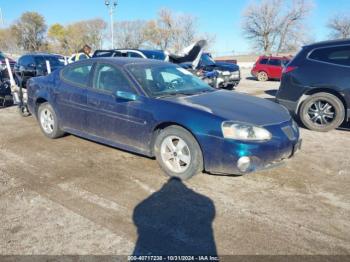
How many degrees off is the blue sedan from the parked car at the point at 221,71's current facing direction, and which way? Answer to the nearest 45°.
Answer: approximately 45° to its right

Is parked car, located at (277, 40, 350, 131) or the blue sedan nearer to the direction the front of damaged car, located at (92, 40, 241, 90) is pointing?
the parked car

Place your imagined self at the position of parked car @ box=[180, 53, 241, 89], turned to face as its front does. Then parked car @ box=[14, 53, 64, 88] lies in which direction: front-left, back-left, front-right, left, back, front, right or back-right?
back-right

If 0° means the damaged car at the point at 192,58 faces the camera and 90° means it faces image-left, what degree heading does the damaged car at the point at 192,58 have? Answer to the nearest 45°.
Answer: approximately 315°

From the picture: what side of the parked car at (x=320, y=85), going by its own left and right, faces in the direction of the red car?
left

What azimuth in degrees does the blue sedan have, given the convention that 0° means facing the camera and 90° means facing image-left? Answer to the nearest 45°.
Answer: approximately 315°
